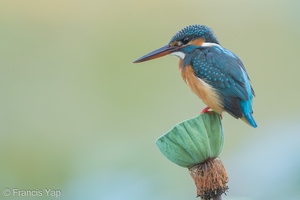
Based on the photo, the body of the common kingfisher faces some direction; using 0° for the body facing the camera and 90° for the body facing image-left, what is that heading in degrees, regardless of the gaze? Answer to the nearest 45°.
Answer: approximately 90°
